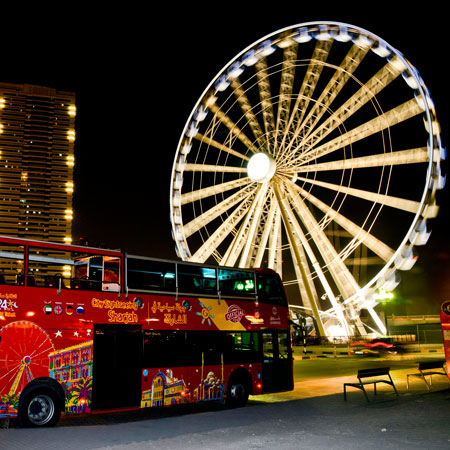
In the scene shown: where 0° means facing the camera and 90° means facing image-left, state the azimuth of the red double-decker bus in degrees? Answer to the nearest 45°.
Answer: approximately 225°
